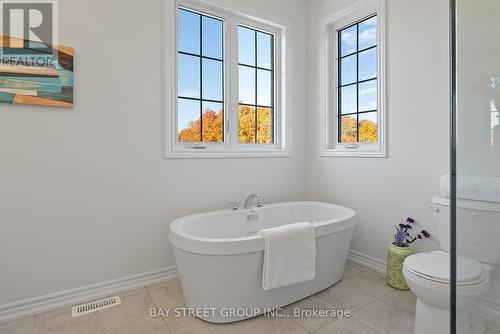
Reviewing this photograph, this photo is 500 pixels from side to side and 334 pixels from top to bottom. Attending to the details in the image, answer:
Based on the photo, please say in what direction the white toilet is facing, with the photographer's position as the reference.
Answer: facing the viewer and to the left of the viewer

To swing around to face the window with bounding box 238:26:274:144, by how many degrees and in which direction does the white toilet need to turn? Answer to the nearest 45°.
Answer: approximately 90° to its right

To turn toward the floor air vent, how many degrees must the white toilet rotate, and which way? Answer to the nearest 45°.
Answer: approximately 45° to its right

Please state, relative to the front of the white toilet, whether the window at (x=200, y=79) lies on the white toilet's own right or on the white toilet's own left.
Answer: on the white toilet's own right

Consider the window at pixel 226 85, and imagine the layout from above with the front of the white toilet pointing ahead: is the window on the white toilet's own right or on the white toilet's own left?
on the white toilet's own right

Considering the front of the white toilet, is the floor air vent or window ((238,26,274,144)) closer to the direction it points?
the floor air vent
